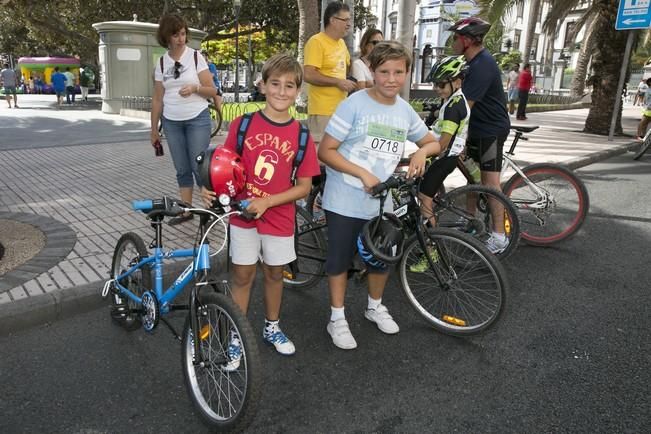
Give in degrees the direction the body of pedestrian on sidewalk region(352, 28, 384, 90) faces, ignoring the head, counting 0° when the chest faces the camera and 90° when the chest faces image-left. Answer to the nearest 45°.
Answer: approximately 315°

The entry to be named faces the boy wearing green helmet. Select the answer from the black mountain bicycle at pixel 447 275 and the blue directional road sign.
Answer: the blue directional road sign

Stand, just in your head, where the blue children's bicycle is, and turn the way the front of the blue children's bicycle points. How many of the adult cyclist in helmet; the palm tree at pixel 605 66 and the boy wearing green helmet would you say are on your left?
3

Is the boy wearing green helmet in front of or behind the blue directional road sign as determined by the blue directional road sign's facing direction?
in front

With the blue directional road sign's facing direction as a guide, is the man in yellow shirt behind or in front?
in front

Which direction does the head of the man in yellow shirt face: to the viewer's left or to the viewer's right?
to the viewer's right
